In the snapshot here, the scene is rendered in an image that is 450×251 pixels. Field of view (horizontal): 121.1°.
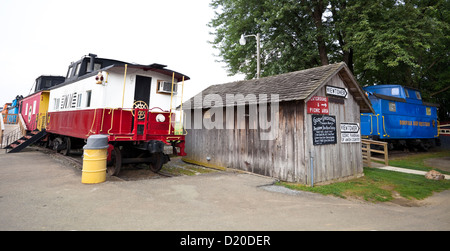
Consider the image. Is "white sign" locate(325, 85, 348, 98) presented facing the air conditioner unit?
no

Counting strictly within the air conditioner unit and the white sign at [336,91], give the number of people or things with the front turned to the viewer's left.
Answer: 0

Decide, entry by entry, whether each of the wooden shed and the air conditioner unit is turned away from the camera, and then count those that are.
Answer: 0

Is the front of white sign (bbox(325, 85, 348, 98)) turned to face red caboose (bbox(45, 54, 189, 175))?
no

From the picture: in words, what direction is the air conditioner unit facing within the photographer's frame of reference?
facing the viewer and to the right of the viewer

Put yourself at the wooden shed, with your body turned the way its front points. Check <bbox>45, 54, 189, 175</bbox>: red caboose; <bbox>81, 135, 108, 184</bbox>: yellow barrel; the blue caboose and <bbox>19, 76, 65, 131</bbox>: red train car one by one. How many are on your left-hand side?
1

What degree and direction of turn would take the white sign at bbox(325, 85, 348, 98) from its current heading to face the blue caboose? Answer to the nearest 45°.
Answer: approximately 135° to its left

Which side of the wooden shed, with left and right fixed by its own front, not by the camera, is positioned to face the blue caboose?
left
